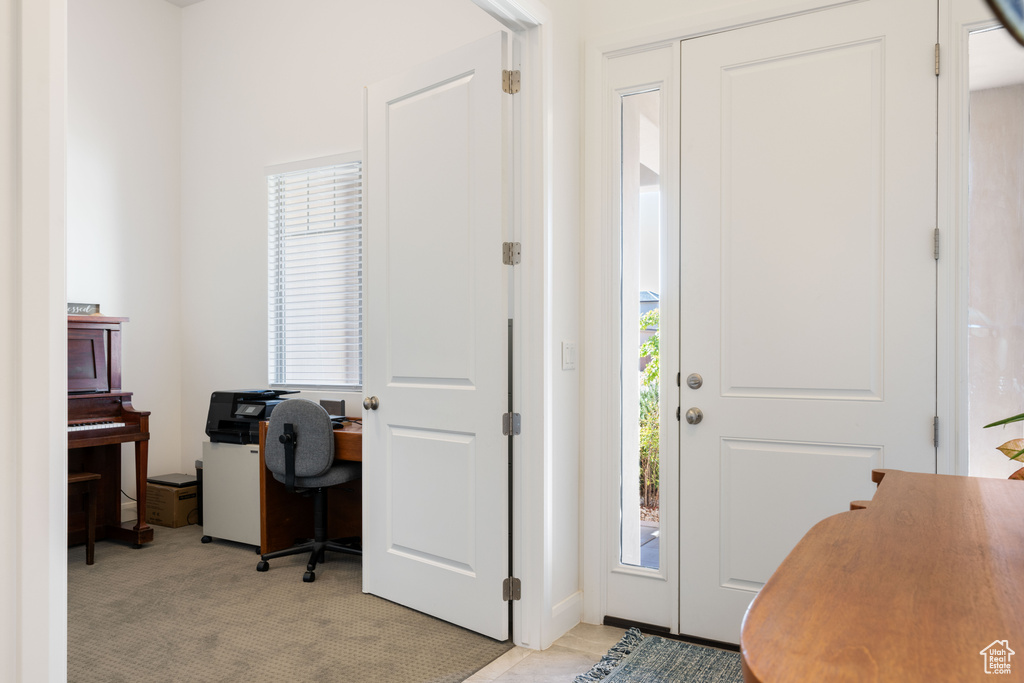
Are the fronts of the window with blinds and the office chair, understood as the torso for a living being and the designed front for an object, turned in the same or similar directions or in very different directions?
very different directions

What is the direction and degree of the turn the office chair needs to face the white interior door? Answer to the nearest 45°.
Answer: approximately 90° to its right

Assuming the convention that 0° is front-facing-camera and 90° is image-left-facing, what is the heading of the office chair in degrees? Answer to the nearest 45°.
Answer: approximately 225°

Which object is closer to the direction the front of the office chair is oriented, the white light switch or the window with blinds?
the window with blinds

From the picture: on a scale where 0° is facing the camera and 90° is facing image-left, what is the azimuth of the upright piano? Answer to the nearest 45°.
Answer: approximately 315°

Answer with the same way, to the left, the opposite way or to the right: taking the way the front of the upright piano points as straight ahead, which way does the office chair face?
to the left

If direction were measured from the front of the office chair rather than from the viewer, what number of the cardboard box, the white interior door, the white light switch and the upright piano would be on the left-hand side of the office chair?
2
